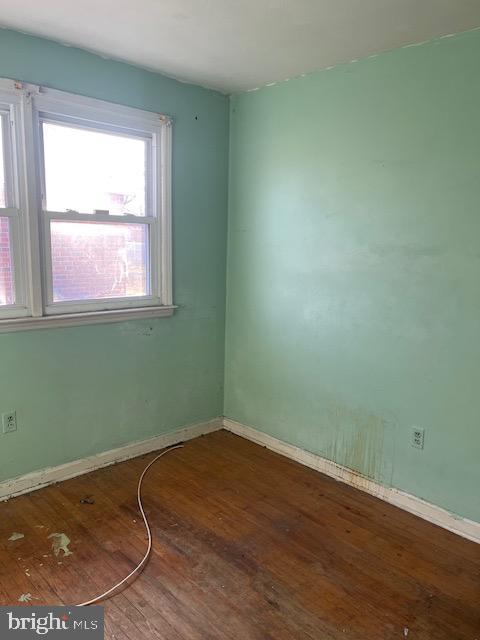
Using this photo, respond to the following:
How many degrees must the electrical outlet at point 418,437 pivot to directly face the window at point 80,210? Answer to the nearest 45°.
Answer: approximately 45° to its right

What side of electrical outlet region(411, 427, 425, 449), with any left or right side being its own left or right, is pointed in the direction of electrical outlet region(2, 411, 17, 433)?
front

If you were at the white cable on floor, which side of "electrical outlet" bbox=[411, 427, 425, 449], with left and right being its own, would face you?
front
